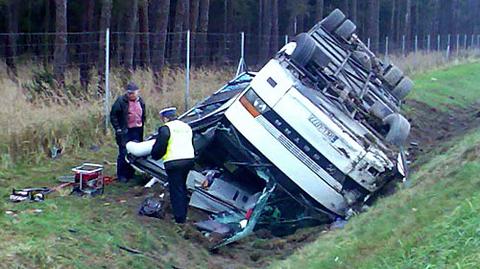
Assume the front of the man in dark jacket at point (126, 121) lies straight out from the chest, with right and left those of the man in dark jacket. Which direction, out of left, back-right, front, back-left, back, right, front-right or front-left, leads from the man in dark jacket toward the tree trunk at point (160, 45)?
back-left

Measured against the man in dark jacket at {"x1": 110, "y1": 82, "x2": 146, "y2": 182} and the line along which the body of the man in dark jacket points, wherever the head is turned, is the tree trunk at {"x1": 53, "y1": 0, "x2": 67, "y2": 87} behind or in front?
behind

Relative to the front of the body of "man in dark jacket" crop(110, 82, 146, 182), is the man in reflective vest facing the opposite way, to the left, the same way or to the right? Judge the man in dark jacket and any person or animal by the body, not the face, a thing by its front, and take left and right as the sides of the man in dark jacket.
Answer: the opposite way

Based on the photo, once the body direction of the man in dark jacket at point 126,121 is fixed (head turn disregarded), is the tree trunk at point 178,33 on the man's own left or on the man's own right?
on the man's own left

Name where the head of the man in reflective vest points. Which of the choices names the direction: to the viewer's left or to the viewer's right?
to the viewer's left
